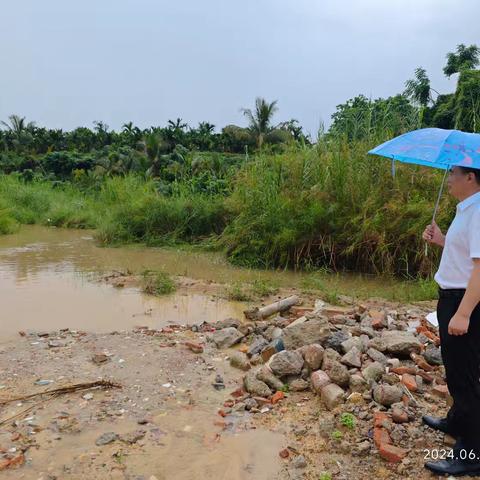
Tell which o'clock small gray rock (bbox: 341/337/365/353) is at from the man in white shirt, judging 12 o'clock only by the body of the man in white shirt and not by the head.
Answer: The small gray rock is roughly at 2 o'clock from the man in white shirt.

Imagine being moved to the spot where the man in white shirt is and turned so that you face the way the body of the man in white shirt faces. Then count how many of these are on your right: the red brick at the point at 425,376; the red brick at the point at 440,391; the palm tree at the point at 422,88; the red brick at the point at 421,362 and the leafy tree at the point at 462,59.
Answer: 5

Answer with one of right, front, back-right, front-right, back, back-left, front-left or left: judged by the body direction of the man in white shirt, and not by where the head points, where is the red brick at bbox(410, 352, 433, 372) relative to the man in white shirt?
right

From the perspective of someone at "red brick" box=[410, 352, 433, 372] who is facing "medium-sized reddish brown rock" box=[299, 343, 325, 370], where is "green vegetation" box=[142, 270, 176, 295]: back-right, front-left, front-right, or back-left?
front-right

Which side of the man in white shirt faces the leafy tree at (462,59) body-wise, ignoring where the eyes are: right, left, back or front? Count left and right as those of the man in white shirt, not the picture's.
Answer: right

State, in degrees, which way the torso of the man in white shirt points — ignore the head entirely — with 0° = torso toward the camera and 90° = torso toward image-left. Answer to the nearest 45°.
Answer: approximately 90°

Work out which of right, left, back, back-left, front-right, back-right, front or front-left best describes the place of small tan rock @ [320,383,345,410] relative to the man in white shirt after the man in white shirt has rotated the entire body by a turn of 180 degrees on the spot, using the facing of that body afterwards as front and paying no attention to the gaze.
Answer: back-left

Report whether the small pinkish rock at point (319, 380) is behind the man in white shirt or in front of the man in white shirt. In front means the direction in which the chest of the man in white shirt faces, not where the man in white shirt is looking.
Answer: in front

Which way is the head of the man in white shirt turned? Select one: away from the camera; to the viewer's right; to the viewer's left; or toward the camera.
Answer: to the viewer's left

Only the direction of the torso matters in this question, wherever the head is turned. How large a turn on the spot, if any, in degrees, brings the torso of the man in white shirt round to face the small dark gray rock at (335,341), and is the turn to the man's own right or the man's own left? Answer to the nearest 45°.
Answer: approximately 45° to the man's own right

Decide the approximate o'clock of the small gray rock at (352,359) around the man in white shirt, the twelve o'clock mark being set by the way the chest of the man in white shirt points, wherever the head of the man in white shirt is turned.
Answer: The small gray rock is roughly at 2 o'clock from the man in white shirt.

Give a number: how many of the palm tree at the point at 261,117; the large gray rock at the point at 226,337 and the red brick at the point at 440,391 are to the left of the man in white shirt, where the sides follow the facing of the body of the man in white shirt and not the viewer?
0

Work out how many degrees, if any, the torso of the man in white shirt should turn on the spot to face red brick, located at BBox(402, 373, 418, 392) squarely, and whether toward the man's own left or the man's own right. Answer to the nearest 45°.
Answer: approximately 90° to the man's own right

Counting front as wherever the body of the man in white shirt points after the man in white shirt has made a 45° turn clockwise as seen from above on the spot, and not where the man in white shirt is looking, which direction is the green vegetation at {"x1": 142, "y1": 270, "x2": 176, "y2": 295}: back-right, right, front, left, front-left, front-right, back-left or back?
front
